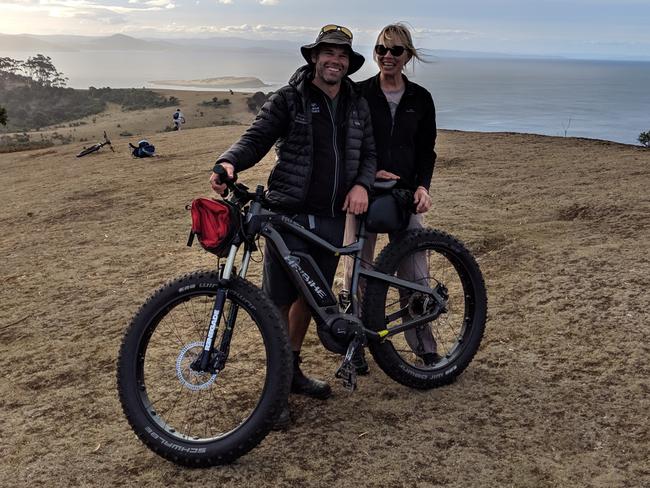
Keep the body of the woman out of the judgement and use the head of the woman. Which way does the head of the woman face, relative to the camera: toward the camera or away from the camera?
toward the camera

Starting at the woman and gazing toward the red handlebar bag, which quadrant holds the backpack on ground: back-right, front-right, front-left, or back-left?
back-right

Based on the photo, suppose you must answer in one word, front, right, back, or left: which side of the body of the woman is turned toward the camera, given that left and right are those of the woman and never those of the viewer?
front

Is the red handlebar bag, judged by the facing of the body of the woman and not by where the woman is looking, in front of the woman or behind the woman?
in front

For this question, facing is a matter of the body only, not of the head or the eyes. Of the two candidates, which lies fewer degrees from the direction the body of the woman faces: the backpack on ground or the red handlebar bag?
the red handlebar bag

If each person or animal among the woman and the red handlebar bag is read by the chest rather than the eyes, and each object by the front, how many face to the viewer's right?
0

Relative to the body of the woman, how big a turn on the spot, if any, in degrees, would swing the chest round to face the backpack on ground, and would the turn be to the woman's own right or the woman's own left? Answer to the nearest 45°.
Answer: approximately 135° to the woman's own right

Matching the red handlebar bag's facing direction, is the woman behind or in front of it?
behind

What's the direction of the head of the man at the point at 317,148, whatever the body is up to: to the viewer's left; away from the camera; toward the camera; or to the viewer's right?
toward the camera

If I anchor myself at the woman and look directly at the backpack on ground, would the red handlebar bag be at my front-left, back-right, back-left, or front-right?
back-left

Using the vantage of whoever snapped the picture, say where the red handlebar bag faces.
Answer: facing the viewer and to the left of the viewer

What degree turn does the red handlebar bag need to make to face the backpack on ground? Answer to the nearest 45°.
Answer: approximately 135° to its right

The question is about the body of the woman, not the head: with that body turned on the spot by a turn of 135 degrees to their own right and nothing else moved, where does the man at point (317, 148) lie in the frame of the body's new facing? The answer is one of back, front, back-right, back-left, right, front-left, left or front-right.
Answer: left
